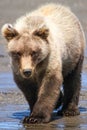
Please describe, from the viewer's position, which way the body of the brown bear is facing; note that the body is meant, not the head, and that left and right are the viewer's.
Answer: facing the viewer and to the left of the viewer
